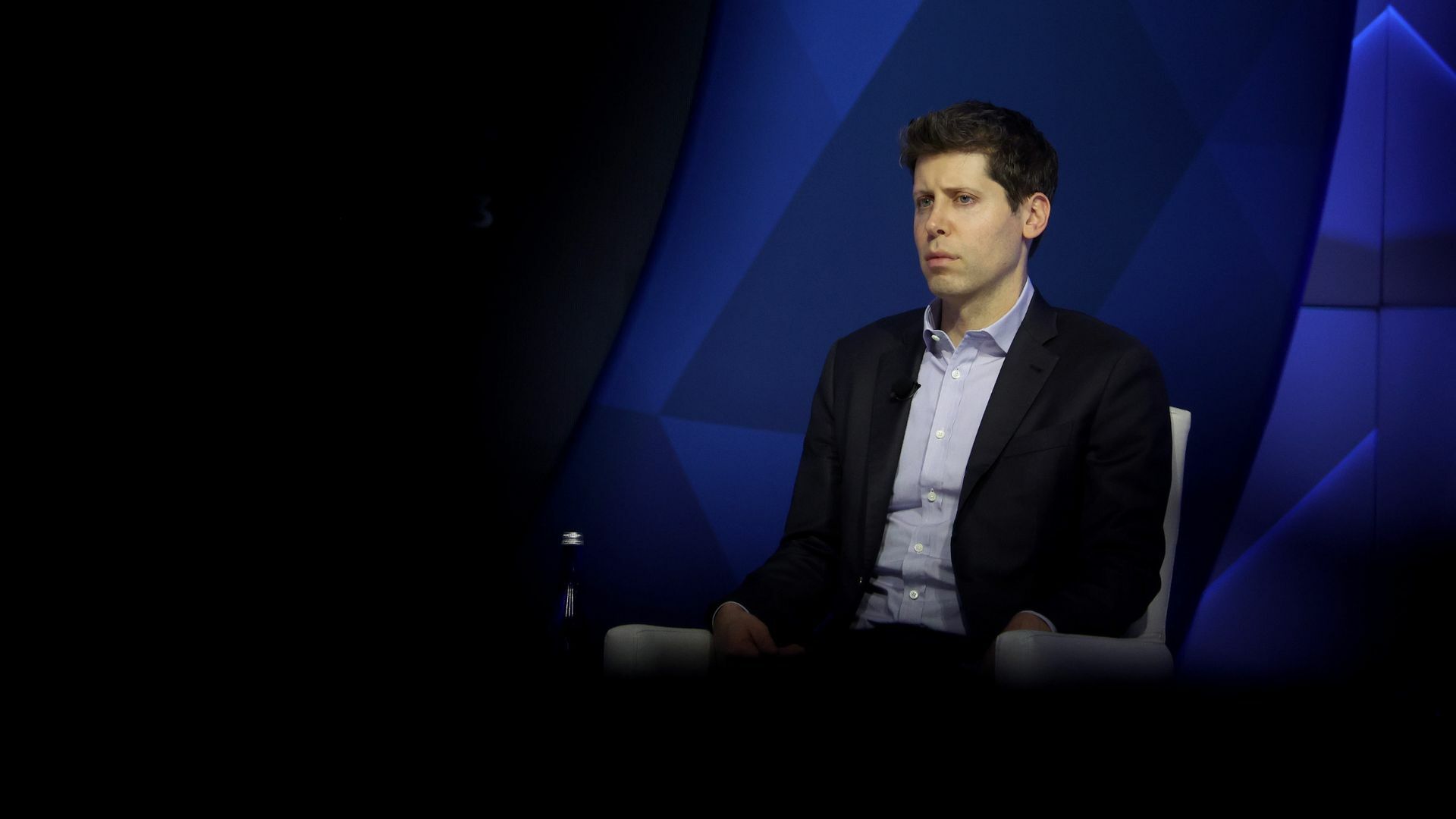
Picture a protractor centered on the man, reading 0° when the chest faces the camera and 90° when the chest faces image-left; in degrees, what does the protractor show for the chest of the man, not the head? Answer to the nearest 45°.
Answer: approximately 45°
